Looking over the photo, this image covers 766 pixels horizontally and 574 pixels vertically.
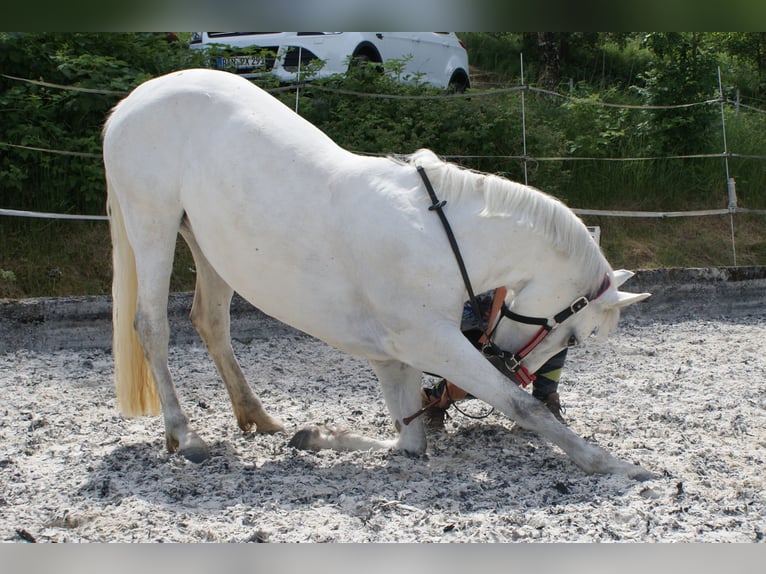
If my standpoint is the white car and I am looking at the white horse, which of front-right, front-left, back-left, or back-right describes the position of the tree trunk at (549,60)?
back-left

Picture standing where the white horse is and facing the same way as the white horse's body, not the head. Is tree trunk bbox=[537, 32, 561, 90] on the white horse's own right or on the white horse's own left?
on the white horse's own left

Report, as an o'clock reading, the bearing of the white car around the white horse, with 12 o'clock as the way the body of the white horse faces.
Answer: The white car is roughly at 9 o'clock from the white horse.

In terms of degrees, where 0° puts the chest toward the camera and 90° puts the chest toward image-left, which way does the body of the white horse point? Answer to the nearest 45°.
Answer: approximately 270°

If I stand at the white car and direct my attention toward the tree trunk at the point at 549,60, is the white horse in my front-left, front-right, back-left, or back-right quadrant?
back-right
